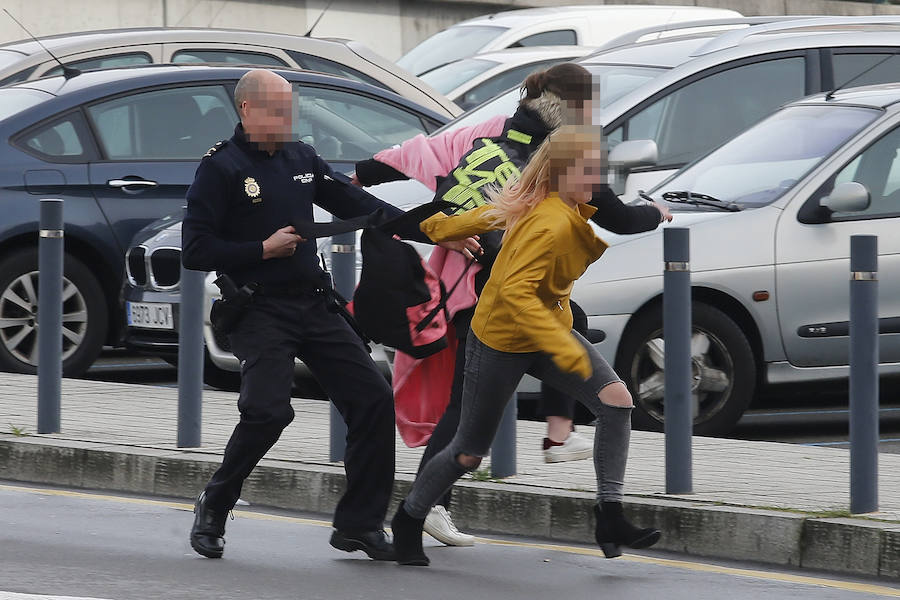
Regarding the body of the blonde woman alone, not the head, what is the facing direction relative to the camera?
to the viewer's right

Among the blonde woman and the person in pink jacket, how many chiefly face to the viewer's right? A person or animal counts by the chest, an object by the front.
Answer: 2

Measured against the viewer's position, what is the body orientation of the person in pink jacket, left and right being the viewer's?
facing to the right of the viewer

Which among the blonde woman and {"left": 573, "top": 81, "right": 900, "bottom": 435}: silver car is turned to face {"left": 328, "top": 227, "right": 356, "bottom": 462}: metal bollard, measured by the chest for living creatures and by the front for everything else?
the silver car

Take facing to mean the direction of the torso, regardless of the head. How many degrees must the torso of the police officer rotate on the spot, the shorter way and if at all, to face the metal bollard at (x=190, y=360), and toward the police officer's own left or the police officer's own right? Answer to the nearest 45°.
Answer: approximately 135° to the police officer's own left

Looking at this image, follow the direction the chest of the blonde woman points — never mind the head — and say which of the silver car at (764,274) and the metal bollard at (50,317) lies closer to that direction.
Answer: the silver car

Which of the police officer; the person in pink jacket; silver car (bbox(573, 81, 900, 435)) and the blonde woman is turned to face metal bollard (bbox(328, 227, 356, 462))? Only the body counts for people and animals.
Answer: the silver car

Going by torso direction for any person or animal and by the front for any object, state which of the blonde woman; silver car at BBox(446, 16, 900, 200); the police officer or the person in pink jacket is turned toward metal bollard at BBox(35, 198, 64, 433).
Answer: the silver car

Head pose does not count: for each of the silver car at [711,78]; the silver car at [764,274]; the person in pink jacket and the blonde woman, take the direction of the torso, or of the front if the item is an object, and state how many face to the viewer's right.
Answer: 2

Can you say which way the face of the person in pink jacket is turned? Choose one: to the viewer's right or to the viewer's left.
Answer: to the viewer's right

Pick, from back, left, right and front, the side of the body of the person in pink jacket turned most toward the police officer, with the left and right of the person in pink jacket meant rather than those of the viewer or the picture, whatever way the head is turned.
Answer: back
